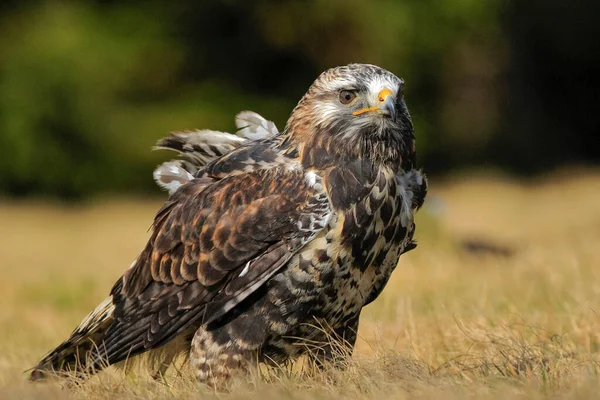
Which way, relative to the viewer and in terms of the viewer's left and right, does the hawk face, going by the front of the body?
facing the viewer and to the right of the viewer
